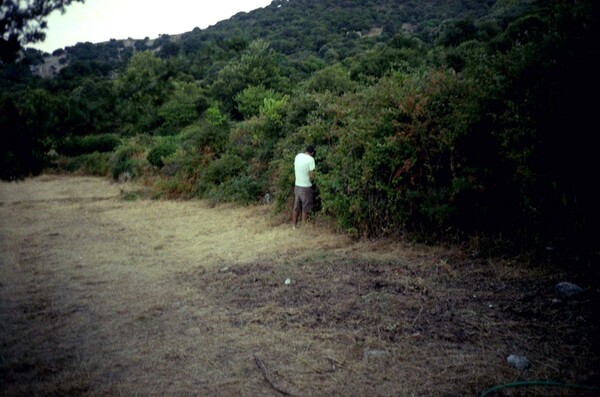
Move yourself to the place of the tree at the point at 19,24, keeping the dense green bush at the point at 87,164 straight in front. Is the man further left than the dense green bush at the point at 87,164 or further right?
right

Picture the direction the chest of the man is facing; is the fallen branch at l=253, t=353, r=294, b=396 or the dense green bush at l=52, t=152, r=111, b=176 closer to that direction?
the dense green bush

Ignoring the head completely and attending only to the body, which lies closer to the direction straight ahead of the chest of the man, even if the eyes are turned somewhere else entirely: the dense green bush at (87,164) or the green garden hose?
the dense green bush

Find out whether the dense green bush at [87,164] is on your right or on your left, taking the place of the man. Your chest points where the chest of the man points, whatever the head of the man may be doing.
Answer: on your left

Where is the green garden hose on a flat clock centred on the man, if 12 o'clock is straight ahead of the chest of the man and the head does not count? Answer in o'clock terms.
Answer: The green garden hose is roughly at 4 o'clock from the man.

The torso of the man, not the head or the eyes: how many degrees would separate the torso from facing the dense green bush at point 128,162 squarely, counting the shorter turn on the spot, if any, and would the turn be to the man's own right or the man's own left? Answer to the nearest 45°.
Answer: approximately 90° to the man's own left

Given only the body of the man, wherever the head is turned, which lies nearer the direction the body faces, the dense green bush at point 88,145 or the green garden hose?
the dense green bush

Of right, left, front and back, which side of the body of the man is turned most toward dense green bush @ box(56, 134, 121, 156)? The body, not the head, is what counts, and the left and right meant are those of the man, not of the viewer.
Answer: left

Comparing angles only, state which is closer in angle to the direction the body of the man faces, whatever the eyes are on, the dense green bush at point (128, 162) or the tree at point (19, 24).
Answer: the dense green bush

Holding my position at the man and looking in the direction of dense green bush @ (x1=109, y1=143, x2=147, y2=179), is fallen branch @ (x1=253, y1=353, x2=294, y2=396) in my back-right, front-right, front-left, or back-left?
back-left

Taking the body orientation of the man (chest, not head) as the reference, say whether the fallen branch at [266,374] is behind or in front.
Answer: behind

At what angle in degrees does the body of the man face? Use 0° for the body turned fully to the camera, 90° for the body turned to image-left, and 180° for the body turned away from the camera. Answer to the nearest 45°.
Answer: approximately 225°

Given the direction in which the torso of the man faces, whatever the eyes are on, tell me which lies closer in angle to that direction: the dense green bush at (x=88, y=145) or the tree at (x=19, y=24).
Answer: the dense green bush
